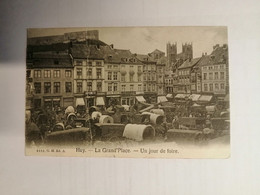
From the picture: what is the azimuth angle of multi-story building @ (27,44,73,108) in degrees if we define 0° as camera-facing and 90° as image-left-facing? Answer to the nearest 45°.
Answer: approximately 0°

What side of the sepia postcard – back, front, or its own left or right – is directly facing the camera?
front

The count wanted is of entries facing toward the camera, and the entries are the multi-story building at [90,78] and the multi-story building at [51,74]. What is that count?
2

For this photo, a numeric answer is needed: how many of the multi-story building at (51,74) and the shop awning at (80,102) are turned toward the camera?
2

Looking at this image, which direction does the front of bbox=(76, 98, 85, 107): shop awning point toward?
toward the camera
